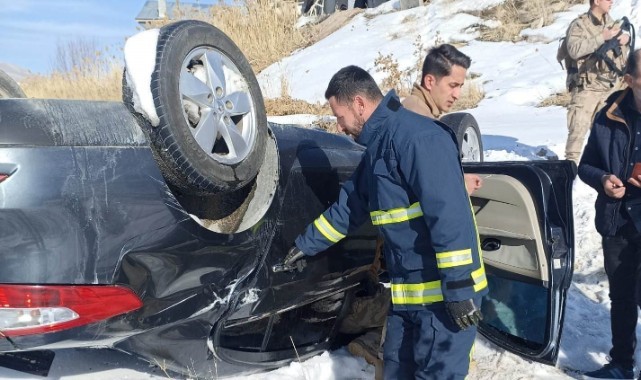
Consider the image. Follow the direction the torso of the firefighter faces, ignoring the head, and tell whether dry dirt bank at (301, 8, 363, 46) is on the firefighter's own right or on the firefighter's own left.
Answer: on the firefighter's own right

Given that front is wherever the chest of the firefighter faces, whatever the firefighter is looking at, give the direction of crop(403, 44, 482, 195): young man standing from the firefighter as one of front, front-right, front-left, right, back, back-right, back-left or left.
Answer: right

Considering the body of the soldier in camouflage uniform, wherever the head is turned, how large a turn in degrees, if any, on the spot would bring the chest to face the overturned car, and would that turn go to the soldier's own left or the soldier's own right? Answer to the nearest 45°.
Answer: approximately 45° to the soldier's own right

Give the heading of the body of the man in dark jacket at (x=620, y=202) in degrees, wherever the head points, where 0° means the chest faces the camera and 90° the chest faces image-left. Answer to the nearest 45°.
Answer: approximately 0°

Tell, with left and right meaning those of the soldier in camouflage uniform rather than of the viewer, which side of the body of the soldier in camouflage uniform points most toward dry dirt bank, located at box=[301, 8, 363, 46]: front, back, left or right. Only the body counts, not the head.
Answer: back

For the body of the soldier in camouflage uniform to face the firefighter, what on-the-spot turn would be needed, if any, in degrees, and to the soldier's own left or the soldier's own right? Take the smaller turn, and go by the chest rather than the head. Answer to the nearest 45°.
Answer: approximately 45° to the soldier's own right

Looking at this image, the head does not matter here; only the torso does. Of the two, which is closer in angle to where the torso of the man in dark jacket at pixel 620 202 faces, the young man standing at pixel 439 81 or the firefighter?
the firefighter

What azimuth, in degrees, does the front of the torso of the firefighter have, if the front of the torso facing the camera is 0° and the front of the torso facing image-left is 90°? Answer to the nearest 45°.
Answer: approximately 90°

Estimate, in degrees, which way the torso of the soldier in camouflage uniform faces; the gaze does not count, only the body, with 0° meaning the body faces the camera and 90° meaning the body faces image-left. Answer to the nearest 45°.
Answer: approximately 315°

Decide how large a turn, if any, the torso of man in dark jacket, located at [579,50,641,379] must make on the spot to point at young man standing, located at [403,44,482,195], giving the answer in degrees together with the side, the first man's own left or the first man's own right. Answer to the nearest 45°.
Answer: approximately 90° to the first man's own right

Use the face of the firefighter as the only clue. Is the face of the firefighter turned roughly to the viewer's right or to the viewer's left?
to the viewer's left

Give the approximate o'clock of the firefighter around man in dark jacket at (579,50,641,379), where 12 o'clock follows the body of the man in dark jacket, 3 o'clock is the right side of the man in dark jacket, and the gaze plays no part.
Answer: The firefighter is roughly at 1 o'clock from the man in dark jacket.

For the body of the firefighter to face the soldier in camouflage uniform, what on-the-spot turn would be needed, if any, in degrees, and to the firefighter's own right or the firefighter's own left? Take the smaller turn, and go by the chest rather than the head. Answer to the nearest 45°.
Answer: approximately 135° to the firefighter's own right
